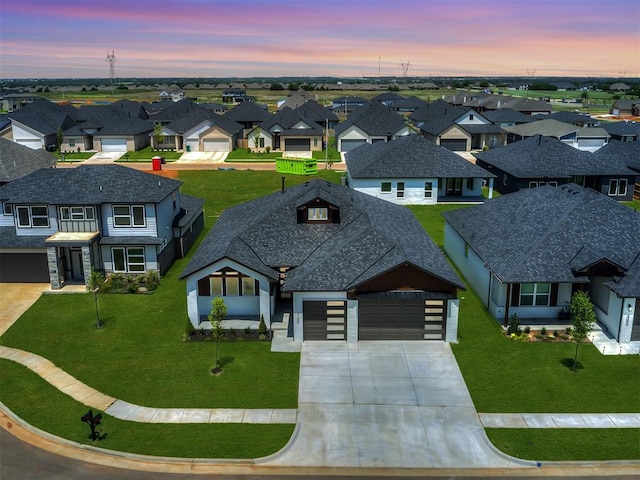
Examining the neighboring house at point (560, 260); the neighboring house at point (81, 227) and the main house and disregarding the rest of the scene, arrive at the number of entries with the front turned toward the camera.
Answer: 3

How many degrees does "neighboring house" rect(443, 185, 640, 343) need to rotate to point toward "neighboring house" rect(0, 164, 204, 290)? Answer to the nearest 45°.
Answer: approximately 90° to its right

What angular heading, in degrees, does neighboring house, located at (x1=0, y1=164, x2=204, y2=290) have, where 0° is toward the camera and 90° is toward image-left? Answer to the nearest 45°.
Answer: approximately 0°

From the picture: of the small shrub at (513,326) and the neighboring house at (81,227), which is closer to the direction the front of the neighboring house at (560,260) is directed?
the small shrub

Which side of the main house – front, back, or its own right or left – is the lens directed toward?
front

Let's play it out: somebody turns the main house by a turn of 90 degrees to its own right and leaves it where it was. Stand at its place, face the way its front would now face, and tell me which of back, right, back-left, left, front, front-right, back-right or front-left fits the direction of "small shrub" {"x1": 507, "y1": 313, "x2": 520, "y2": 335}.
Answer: back

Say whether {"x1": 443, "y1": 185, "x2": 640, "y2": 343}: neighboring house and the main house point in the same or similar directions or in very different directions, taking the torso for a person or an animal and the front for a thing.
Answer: same or similar directions

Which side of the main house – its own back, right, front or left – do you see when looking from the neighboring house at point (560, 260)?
left

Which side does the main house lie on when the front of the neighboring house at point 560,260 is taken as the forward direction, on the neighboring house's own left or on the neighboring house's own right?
on the neighboring house's own right

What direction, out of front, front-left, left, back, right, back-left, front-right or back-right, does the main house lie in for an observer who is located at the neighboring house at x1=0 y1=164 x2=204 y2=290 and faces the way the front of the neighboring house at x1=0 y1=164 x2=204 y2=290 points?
front-left

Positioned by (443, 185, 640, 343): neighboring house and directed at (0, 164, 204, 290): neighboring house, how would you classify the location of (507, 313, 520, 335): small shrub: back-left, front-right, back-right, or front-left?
front-left

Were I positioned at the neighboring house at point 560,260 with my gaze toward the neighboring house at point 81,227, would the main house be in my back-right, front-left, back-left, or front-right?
front-left

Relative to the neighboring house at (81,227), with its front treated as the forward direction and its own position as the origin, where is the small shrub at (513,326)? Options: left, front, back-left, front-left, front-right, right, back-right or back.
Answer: front-left

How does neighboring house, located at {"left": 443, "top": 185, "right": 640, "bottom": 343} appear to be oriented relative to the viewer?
toward the camera

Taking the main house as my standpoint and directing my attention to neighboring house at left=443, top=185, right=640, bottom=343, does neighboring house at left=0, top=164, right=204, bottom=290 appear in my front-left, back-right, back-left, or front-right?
back-left

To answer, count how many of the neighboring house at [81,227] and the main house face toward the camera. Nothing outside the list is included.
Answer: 2
